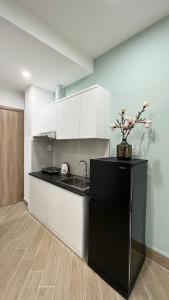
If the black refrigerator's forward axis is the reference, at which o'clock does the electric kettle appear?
The electric kettle is roughly at 3 o'clock from the black refrigerator.

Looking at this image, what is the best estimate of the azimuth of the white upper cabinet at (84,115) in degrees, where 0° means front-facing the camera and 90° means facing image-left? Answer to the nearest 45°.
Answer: approximately 45°

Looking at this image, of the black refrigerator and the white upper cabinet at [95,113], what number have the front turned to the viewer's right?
0

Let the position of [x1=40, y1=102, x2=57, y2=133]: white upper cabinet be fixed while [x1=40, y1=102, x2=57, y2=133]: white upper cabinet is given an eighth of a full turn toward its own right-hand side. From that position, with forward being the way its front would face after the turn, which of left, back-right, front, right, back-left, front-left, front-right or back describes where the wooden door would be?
front-right

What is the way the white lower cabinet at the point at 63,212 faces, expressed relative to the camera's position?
facing the viewer and to the left of the viewer
